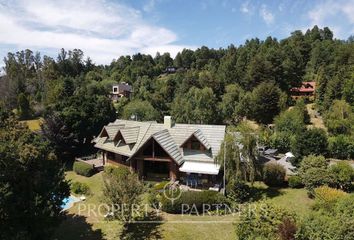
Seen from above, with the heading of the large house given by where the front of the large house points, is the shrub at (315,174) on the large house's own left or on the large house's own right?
on the large house's own left

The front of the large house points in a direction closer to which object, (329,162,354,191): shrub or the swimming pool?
the swimming pool

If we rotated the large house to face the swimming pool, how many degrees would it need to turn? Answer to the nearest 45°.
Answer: approximately 45° to its right

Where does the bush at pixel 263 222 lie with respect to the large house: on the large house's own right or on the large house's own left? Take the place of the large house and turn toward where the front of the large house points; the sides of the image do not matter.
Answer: on the large house's own left

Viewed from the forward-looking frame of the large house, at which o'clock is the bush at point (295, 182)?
The bush is roughly at 8 o'clock from the large house.

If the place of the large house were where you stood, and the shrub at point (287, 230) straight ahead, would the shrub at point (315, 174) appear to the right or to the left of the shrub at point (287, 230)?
left

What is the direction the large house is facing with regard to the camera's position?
facing the viewer and to the left of the viewer

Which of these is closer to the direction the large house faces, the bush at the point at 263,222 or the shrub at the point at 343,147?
the bush

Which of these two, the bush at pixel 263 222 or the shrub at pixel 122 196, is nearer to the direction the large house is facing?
the shrub

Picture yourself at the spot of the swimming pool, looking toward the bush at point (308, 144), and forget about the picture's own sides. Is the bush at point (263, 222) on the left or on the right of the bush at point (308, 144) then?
right

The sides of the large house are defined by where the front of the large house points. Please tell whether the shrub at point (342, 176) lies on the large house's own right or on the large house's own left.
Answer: on the large house's own left

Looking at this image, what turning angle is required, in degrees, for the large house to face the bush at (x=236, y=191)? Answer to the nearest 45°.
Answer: approximately 90° to its left
